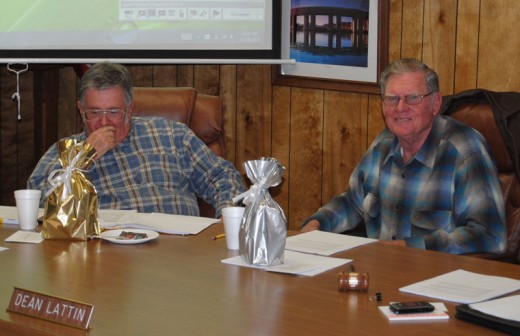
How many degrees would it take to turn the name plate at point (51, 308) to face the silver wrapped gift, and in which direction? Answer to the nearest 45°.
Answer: approximately 135° to its left

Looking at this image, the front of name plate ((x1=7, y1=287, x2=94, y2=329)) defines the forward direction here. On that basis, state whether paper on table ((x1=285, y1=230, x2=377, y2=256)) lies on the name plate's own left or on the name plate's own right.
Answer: on the name plate's own left

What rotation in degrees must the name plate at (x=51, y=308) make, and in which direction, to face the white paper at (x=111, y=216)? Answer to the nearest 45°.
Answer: approximately 180°

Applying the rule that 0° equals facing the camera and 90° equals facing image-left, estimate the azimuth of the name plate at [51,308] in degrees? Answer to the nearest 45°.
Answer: approximately 0°

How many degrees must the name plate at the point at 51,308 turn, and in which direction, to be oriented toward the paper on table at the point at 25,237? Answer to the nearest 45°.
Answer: approximately 180°

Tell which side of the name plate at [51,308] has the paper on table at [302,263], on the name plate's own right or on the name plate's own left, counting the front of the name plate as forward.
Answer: on the name plate's own left

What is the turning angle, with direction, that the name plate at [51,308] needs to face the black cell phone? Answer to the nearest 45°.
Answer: approximately 90° to its left

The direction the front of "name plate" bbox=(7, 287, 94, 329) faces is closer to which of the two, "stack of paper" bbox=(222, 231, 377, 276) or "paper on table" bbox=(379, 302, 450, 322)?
the paper on table

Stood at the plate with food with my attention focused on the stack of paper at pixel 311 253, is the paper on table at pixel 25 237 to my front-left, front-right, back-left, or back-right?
back-right

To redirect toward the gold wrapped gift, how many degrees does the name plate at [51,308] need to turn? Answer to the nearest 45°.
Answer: approximately 180°

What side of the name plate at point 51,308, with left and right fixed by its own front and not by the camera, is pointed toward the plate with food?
back
